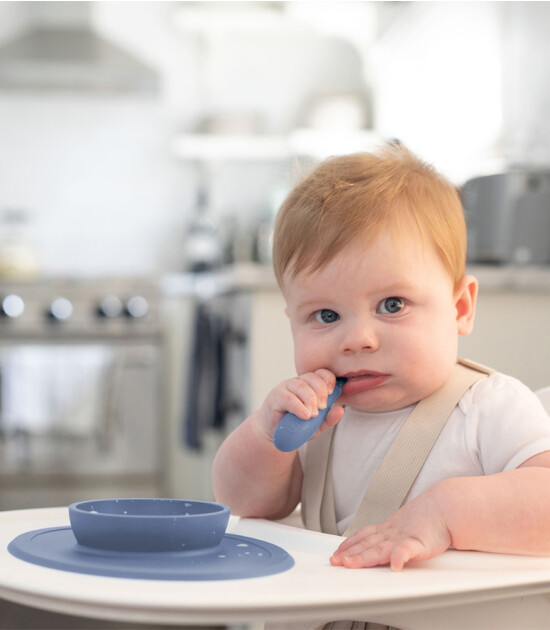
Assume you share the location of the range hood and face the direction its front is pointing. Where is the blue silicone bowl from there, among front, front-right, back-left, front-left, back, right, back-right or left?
front

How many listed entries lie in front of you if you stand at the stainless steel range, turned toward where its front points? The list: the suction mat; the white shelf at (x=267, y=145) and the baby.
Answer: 2

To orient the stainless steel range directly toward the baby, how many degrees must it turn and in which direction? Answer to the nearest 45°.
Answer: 0° — it already faces them

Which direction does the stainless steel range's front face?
toward the camera

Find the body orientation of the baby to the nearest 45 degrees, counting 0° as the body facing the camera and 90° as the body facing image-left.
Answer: approximately 45°

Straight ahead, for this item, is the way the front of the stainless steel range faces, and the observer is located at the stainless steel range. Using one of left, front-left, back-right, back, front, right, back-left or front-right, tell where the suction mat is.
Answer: front

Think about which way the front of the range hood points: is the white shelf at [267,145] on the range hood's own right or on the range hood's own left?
on the range hood's own left

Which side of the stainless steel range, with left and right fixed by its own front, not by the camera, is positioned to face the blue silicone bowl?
front

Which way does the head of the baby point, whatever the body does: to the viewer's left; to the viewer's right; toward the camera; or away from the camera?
toward the camera

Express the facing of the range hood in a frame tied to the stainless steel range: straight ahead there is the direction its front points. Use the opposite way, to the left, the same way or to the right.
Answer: the same way

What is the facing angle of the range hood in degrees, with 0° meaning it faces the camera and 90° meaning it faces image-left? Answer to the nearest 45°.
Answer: approximately 0°
